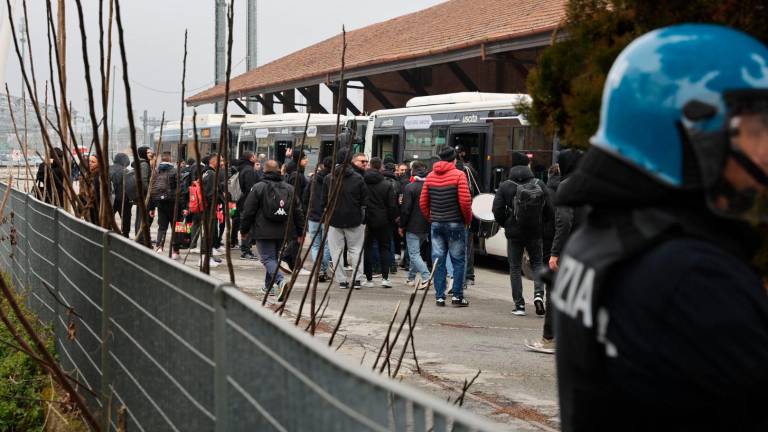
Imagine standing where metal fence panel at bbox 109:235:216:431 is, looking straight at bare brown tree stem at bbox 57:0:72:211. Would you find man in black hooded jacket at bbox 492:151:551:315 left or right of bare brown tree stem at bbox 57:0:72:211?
right

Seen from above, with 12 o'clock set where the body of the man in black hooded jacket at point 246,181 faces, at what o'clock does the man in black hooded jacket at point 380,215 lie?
the man in black hooded jacket at point 380,215 is roughly at 2 o'clock from the man in black hooded jacket at point 246,181.

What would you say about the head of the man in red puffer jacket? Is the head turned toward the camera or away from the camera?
away from the camera

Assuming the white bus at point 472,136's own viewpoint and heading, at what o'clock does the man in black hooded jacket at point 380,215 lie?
The man in black hooded jacket is roughly at 2 o'clock from the white bus.
